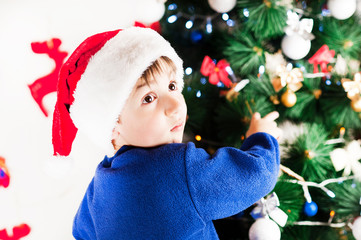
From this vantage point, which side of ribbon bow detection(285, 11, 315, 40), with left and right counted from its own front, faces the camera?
front

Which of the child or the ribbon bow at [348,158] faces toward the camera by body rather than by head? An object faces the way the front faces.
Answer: the ribbon bow

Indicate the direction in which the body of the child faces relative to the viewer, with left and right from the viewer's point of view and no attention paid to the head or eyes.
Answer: facing away from the viewer and to the right of the viewer

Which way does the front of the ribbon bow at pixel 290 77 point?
toward the camera

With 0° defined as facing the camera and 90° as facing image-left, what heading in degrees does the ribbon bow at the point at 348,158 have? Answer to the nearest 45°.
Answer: approximately 0°
